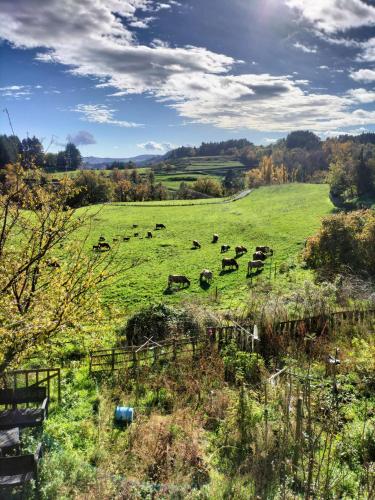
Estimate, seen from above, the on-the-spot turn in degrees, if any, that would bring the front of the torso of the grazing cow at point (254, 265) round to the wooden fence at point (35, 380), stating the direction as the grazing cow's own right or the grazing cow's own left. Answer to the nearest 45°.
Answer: approximately 90° to the grazing cow's own left

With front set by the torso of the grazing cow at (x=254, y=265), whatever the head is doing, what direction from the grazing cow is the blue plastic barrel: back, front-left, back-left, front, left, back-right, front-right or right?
left

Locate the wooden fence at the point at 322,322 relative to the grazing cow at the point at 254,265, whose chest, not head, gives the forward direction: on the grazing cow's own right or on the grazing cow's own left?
on the grazing cow's own left

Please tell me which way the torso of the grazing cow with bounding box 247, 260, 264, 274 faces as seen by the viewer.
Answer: to the viewer's left

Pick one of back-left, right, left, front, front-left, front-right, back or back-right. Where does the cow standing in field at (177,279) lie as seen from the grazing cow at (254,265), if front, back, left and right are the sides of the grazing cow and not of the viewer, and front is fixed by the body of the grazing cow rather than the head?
front-left

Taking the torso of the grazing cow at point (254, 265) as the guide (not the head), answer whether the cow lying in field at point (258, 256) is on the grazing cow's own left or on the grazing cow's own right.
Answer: on the grazing cow's own right

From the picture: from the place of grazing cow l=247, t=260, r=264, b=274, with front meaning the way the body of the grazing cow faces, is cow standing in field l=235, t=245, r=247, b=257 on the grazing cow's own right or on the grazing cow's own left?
on the grazing cow's own right

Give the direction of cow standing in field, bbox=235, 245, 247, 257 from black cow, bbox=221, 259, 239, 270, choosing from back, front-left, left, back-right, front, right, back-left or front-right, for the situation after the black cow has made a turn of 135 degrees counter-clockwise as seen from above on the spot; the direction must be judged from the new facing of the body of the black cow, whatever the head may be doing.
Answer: front-right
